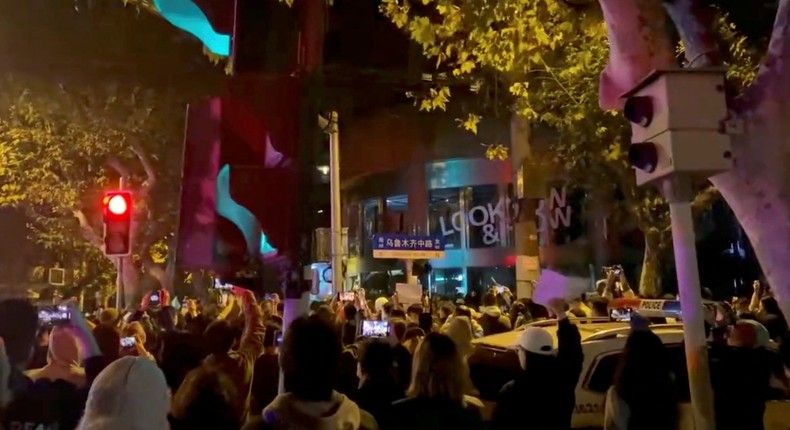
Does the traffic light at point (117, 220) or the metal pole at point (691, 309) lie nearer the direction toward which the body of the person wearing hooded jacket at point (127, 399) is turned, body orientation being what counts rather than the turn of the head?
the traffic light

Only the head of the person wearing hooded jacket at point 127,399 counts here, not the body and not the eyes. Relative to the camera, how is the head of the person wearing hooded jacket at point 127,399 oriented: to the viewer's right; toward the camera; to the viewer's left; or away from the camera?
away from the camera

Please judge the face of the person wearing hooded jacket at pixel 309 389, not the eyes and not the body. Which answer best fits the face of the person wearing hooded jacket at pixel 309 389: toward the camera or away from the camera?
away from the camera

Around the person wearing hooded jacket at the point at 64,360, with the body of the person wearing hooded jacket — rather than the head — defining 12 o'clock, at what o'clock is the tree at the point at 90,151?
The tree is roughly at 12 o'clock from the person wearing hooded jacket.

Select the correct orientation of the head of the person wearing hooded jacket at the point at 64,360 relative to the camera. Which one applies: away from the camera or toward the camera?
away from the camera

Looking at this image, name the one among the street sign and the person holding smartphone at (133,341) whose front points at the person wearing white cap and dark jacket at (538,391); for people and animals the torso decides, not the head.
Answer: the street sign

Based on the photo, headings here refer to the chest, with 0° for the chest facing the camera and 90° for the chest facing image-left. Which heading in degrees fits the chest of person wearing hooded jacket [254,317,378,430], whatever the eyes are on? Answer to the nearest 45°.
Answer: approximately 180°

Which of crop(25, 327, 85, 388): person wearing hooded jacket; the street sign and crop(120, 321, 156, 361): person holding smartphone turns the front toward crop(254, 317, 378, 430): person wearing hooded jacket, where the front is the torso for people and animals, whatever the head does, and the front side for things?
the street sign

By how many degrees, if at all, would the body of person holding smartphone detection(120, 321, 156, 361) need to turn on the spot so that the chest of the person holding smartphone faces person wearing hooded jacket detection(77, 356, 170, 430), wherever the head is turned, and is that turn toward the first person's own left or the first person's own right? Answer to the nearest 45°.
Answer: approximately 180°

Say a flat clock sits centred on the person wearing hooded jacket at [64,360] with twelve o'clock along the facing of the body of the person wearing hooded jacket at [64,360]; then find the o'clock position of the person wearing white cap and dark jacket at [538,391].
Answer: the person wearing white cap and dark jacket at [538,391] is roughly at 4 o'clock from the person wearing hooded jacket at [64,360].

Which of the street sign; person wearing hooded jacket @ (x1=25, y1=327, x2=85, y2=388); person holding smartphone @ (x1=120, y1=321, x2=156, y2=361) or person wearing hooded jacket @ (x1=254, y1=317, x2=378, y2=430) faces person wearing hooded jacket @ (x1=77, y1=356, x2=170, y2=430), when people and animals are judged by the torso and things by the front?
the street sign

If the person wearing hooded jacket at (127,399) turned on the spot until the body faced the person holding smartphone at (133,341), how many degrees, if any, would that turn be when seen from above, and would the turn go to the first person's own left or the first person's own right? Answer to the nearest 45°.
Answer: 0° — they already face them

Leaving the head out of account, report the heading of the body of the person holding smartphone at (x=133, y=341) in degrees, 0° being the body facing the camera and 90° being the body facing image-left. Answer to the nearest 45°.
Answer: approximately 180°

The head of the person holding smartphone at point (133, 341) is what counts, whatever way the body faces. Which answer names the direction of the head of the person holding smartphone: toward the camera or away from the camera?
away from the camera

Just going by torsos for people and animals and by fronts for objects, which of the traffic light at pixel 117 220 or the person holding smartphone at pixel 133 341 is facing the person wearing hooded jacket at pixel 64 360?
the traffic light

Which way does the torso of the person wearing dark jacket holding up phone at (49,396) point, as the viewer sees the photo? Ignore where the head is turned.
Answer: away from the camera

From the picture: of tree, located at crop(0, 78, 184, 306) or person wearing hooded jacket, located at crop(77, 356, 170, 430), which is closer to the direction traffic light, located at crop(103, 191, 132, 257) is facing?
the person wearing hooded jacket

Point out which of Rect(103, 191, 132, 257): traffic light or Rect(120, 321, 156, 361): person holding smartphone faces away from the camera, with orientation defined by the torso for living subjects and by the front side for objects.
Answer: the person holding smartphone
